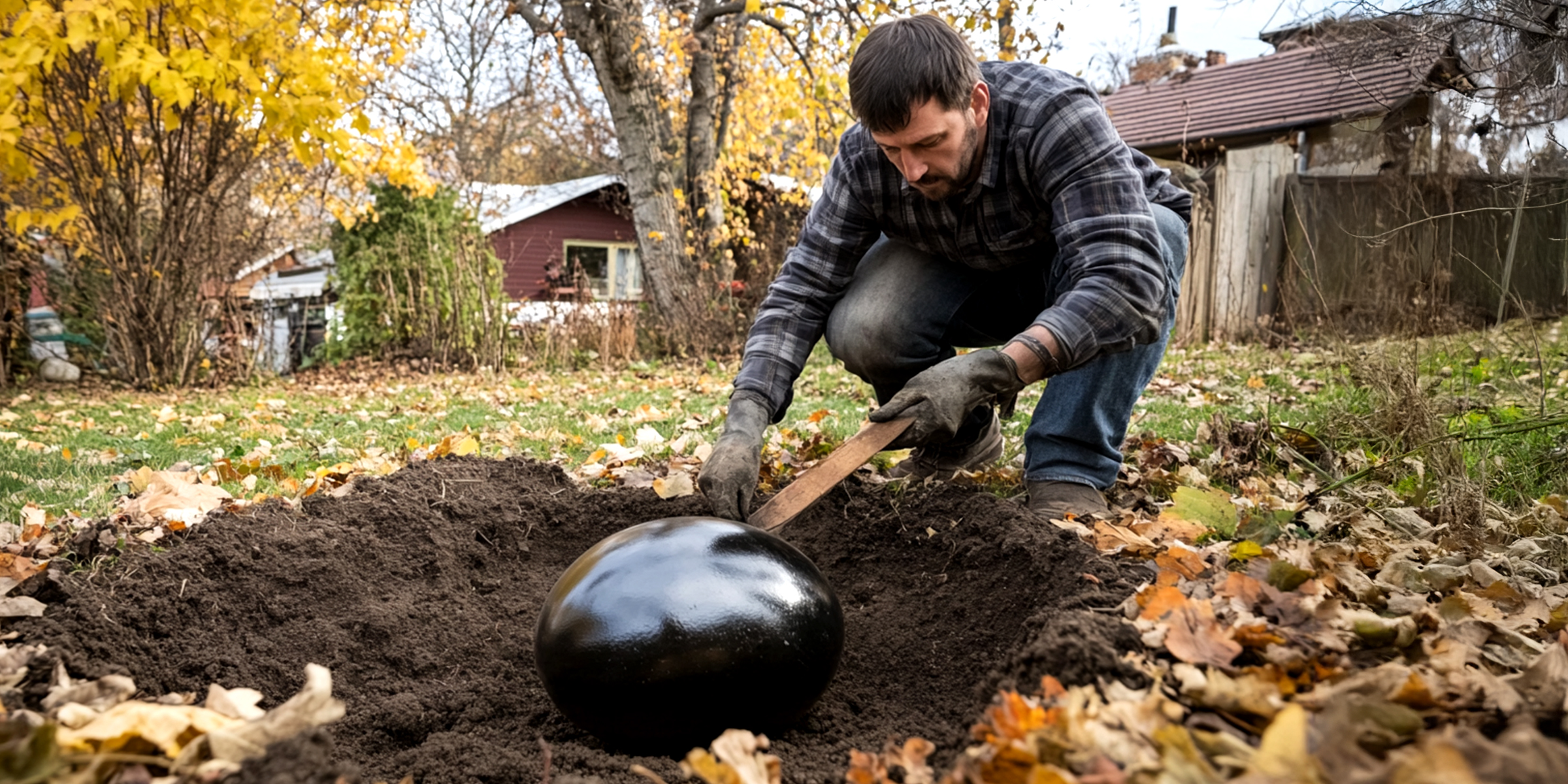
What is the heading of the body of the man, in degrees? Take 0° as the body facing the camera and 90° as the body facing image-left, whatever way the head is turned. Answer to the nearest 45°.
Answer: approximately 45°

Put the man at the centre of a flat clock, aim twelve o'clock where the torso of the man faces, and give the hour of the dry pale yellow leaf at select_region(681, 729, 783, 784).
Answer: The dry pale yellow leaf is roughly at 11 o'clock from the man.

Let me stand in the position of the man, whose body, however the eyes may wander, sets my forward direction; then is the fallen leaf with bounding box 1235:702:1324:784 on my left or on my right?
on my left

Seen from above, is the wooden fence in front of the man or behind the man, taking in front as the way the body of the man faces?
behind

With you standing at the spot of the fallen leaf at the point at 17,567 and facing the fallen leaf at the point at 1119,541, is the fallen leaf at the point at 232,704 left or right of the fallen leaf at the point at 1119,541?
right

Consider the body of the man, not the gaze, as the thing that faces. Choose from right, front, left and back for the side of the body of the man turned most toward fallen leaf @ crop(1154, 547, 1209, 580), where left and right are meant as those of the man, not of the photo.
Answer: left

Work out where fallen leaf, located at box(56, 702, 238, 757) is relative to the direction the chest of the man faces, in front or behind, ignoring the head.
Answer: in front

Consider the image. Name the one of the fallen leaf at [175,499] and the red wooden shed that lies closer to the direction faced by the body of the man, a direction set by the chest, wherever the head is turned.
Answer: the fallen leaf

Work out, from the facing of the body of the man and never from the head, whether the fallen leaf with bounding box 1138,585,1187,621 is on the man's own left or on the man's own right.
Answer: on the man's own left

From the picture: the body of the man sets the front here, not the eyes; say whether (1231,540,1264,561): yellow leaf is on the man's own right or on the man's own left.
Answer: on the man's own left
